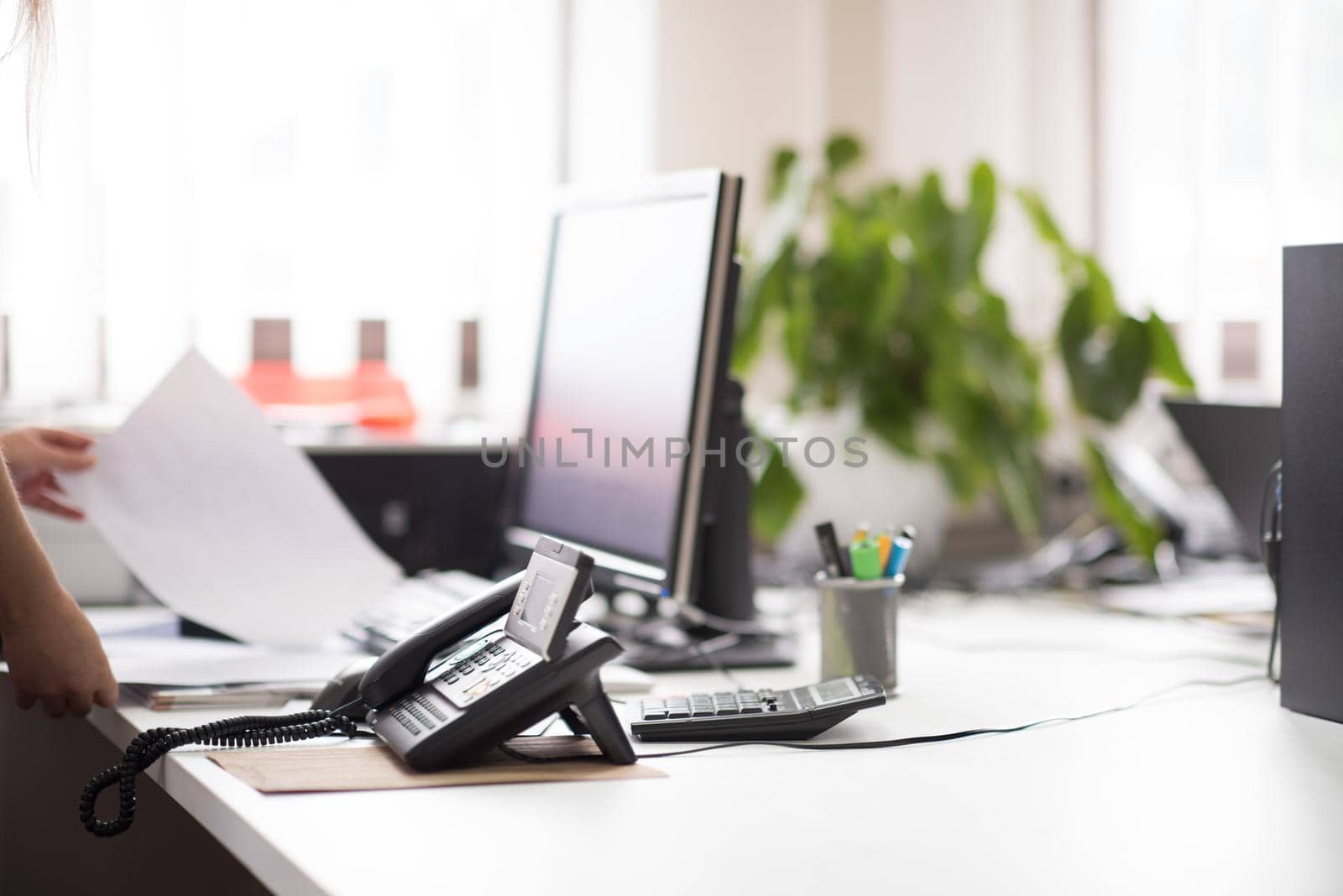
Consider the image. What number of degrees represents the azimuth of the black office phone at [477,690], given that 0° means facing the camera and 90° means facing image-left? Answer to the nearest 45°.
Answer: approximately 45°

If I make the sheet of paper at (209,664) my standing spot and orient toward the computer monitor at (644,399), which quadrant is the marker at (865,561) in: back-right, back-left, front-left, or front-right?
front-right

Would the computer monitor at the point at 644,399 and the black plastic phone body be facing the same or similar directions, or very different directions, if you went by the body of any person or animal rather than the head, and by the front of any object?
same or similar directions

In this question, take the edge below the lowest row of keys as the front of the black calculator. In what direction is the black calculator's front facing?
to the viewer's left

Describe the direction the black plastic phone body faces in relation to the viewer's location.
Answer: facing the viewer and to the left of the viewer

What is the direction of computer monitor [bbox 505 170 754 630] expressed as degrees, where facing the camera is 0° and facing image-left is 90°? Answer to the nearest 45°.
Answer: approximately 45°
